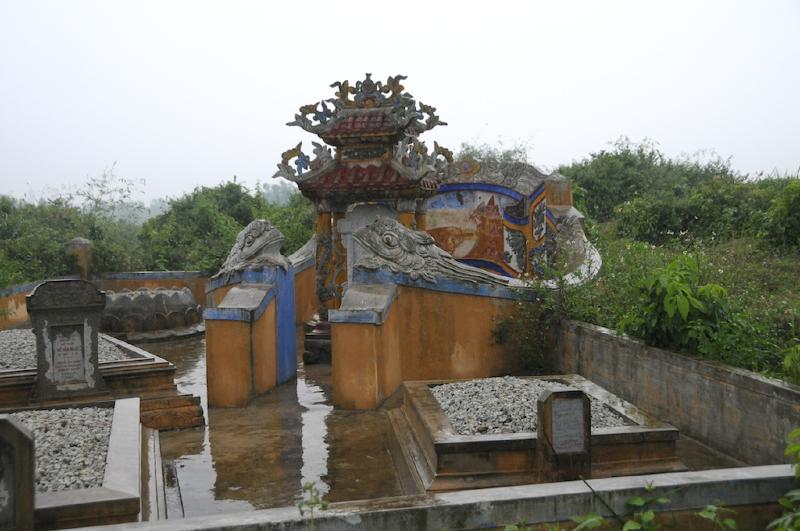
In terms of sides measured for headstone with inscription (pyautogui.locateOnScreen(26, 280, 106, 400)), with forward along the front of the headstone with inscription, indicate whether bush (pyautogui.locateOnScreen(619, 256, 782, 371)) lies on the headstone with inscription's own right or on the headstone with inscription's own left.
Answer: on the headstone with inscription's own left

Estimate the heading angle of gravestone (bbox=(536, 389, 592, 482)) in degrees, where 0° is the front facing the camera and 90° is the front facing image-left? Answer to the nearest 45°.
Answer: approximately 0°

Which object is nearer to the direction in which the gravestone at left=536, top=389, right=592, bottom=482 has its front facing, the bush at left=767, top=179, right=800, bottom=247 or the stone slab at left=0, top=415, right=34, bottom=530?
the stone slab

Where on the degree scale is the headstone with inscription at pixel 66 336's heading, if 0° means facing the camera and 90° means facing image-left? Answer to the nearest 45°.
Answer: approximately 0°

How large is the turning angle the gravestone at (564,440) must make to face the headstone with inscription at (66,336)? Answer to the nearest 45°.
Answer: approximately 90° to its right

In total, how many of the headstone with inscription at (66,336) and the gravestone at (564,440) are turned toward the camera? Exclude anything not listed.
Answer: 2

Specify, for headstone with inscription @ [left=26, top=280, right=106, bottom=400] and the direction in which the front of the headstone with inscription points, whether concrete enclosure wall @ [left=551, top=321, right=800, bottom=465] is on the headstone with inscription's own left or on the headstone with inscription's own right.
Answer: on the headstone with inscription's own left

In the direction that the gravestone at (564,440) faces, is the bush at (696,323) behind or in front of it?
behind

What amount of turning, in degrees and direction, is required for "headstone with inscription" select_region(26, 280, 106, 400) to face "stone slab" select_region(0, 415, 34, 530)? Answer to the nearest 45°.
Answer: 0° — it already faces it
